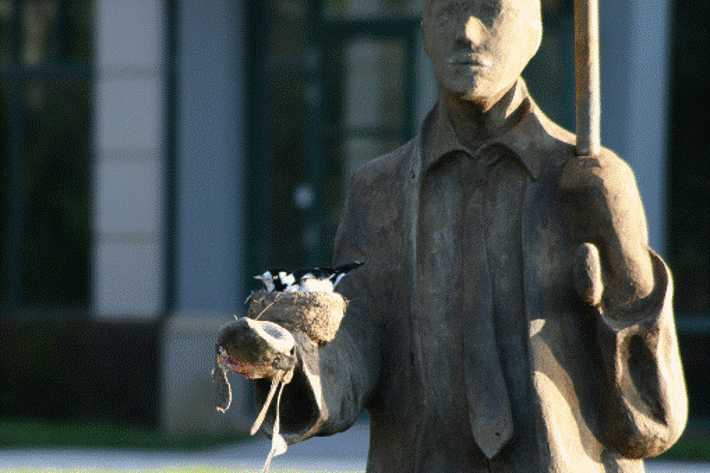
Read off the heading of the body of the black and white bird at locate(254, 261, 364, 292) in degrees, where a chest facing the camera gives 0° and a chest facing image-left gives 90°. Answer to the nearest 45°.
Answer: approximately 90°

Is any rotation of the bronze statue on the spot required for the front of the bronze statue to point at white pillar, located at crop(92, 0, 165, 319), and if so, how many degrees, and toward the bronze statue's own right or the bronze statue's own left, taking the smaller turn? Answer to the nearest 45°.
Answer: approximately 180°

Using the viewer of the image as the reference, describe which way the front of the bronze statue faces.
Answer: facing the viewer

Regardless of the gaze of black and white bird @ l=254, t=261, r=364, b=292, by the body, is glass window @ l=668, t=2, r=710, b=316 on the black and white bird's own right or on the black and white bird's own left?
on the black and white bird's own right

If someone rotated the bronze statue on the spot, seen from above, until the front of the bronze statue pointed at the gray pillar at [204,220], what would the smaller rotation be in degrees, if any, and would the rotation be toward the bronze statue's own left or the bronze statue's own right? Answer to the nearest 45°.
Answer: approximately 180°

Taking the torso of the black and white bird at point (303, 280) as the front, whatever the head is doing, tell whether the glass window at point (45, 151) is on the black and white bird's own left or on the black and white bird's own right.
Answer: on the black and white bird's own right

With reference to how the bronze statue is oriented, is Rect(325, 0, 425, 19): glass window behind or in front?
behind

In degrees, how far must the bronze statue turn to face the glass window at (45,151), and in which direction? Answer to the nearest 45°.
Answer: approximately 135° to its right

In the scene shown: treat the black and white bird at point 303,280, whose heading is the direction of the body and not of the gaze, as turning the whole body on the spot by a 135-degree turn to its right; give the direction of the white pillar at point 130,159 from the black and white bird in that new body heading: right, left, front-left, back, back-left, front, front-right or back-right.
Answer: front-left

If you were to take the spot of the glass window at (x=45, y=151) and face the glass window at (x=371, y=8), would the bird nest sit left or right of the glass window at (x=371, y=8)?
right

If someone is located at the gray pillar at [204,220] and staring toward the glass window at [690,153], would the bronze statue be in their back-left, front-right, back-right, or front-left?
front-right

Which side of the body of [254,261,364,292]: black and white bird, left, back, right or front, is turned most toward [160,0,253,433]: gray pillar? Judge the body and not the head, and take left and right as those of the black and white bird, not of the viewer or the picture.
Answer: right

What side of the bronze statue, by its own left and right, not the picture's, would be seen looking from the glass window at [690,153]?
back

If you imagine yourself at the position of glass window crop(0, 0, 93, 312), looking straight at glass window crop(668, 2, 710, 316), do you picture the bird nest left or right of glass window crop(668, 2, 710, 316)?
right
